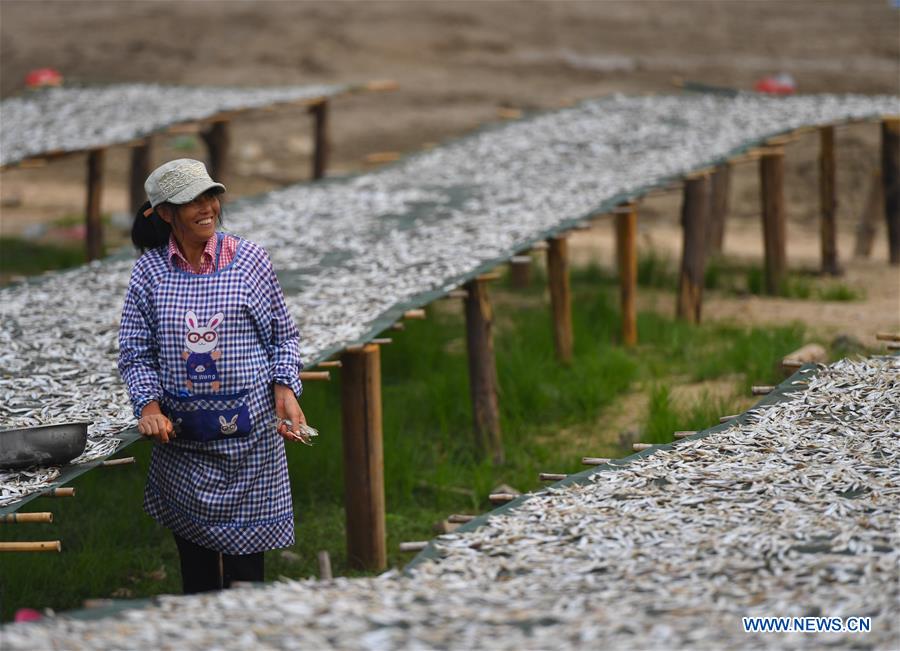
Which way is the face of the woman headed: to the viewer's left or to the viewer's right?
to the viewer's right

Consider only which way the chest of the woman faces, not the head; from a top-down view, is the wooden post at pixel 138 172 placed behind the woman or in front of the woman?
behind

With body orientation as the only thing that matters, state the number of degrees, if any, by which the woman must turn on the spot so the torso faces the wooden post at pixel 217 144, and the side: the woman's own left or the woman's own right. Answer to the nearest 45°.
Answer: approximately 180°

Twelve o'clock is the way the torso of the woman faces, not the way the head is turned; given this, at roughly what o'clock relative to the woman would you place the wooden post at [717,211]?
The wooden post is roughly at 7 o'clock from the woman.

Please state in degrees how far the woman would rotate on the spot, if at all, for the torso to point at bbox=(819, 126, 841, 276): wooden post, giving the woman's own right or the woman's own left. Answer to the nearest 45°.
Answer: approximately 135° to the woman's own left

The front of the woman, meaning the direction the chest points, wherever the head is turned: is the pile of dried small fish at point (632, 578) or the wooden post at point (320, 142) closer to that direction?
the pile of dried small fish

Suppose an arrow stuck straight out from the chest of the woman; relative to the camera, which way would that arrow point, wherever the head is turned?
toward the camera

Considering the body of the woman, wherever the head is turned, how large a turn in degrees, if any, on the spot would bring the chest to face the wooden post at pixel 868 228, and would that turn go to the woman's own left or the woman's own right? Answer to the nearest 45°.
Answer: approximately 135° to the woman's own left

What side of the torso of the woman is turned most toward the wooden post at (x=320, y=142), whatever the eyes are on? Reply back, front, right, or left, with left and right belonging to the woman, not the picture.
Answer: back

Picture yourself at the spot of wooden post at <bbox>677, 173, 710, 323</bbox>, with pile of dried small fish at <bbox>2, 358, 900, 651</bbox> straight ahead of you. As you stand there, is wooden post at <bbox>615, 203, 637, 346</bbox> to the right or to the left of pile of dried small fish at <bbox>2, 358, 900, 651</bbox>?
right
